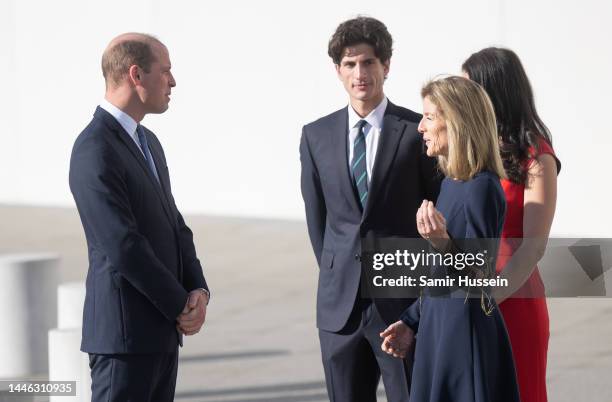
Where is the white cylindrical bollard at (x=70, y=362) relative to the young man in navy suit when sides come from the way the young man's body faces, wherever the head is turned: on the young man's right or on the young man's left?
on the young man's right

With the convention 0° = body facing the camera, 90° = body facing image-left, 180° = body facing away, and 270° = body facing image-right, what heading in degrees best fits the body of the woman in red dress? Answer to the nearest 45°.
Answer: approximately 90°

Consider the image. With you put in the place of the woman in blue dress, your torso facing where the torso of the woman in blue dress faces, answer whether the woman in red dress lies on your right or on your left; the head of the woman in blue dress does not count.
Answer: on your right

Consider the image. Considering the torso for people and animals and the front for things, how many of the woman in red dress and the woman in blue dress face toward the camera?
0

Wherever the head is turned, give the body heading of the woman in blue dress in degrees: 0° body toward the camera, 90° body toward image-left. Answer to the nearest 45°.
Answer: approximately 90°

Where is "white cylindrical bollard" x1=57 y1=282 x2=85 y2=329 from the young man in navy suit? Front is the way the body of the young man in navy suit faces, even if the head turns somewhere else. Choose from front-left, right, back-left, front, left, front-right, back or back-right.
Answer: back-right

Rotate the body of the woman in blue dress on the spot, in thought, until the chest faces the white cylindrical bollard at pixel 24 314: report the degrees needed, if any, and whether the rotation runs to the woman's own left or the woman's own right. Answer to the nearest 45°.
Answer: approximately 45° to the woman's own right

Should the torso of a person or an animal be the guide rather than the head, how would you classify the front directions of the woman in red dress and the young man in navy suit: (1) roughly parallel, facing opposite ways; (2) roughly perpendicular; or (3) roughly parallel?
roughly perpendicular

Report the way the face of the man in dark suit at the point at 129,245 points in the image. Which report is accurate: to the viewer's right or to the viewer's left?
to the viewer's right

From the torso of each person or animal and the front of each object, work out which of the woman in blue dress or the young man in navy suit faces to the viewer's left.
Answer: the woman in blue dress

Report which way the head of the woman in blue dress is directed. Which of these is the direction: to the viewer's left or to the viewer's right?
to the viewer's left

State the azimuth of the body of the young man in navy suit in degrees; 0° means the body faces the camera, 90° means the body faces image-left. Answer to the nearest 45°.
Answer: approximately 0°

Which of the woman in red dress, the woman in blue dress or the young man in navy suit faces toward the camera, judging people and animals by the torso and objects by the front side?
the young man in navy suit
